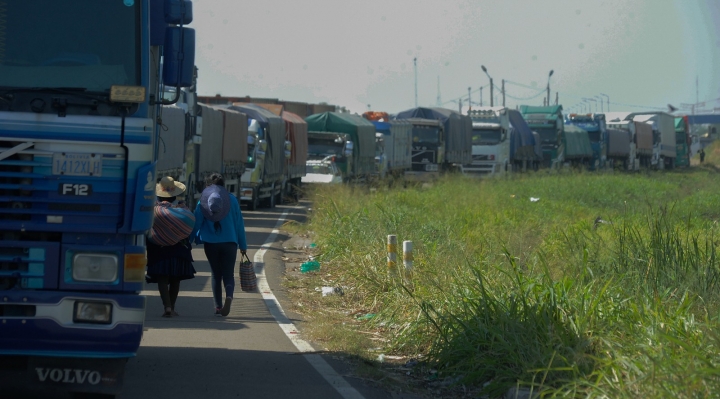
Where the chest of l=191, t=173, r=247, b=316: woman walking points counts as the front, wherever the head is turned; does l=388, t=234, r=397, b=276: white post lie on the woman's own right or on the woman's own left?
on the woman's own right

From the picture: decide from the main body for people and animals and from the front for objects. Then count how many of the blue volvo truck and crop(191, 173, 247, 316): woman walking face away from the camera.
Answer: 1

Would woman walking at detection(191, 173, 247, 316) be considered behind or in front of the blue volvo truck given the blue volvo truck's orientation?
behind

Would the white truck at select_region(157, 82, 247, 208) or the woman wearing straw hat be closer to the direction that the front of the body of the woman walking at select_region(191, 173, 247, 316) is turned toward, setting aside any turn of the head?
the white truck

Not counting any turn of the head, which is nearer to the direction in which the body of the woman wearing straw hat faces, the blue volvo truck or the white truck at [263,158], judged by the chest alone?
the white truck

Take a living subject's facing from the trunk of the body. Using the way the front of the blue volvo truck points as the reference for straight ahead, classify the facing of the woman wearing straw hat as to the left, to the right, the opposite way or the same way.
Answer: the opposite way

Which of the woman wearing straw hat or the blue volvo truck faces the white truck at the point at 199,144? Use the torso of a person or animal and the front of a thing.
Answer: the woman wearing straw hat

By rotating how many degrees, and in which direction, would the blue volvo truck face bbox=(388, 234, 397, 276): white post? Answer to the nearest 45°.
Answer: approximately 135° to its left

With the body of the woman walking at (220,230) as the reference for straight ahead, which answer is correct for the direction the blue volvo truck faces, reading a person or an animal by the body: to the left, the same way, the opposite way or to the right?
the opposite way

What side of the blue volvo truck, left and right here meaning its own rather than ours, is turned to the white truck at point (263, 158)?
back

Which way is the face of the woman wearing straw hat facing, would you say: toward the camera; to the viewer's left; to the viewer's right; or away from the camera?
away from the camera

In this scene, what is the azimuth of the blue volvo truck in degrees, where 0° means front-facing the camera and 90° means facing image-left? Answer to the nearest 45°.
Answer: approximately 0°

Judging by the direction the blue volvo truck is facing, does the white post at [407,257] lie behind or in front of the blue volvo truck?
behind

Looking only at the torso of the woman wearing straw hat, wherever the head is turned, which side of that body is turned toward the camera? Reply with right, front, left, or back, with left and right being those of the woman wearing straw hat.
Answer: back

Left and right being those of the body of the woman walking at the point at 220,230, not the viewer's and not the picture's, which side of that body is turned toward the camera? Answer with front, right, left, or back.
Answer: back
